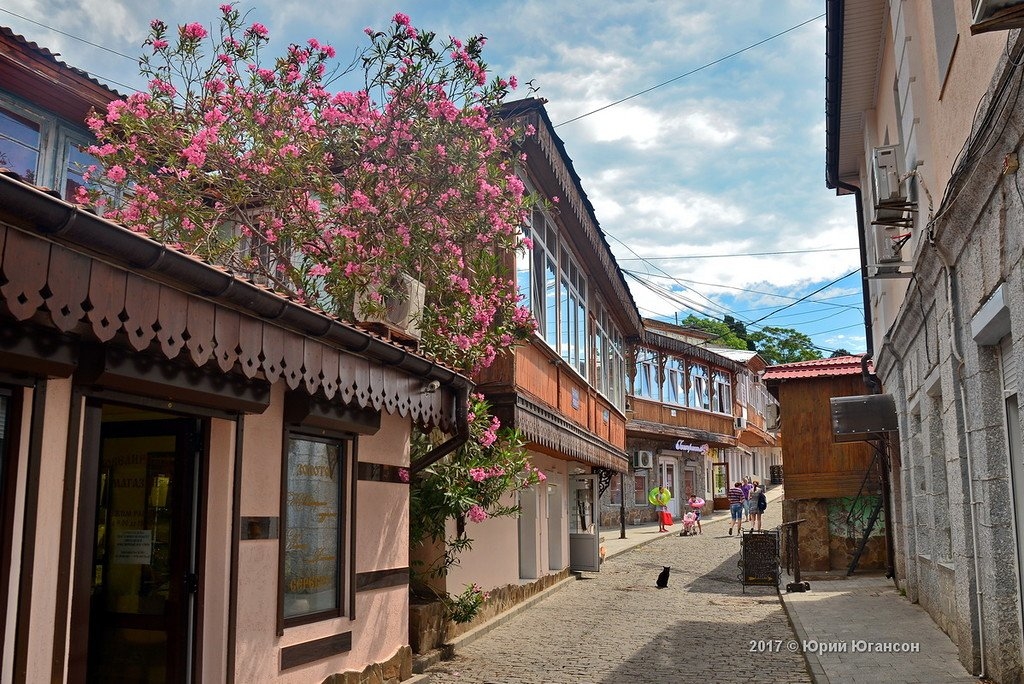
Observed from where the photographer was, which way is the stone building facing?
facing to the left of the viewer

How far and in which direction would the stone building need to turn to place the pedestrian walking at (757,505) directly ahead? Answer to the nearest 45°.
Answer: approximately 90° to its right

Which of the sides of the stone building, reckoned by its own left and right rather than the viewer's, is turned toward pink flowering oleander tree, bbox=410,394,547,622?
front

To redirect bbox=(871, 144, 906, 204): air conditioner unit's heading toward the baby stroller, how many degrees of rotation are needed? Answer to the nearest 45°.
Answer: approximately 90° to its right

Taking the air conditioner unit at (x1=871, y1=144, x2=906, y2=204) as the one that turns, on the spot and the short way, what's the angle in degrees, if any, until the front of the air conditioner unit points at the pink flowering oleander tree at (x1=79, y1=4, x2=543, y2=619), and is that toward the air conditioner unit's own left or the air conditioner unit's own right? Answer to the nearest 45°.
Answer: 0° — it already faces it

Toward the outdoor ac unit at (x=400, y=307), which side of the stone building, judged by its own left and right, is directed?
front

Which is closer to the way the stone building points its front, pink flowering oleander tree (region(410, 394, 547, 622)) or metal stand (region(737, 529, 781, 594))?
the pink flowering oleander tree

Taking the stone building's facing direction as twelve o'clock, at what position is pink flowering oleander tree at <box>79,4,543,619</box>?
The pink flowering oleander tree is roughly at 12 o'clock from the stone building.

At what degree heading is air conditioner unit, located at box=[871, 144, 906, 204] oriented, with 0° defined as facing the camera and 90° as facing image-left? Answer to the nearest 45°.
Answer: approximately 90°

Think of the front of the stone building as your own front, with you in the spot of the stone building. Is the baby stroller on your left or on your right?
on your right

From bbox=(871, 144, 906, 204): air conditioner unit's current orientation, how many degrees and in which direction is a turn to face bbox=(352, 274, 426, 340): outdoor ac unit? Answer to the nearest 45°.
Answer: approximately 45° to its left

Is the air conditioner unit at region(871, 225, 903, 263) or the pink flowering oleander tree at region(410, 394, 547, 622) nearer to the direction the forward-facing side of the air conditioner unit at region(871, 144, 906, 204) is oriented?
the pink flowering oleander tree

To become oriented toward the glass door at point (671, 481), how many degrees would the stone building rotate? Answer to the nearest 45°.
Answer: approximately 90° to its right

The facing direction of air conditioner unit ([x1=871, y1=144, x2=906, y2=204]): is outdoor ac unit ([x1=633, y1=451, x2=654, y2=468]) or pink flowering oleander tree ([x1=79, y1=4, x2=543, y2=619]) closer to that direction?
the pink flowering oleander tree

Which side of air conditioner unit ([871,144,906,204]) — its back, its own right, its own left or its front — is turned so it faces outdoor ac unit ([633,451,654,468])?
right
